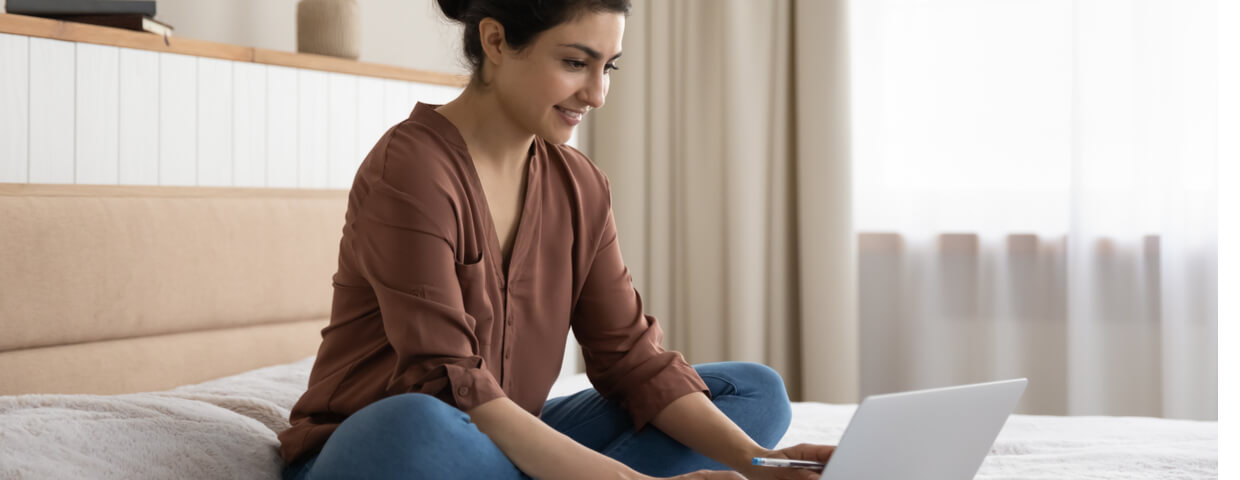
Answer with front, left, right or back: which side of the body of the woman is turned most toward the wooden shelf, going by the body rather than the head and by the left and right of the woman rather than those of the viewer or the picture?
back

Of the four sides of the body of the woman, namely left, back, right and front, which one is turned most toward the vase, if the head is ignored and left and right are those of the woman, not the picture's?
back

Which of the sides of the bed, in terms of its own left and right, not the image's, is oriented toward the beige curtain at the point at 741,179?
left

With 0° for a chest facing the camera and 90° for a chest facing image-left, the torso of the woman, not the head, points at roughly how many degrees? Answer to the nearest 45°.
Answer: approximately 315°

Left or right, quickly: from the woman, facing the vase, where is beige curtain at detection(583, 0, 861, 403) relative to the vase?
right

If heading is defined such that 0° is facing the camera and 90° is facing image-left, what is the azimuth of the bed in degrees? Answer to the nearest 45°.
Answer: approximately 315°
